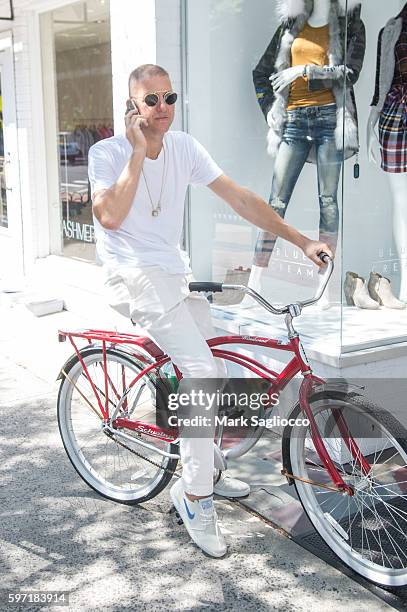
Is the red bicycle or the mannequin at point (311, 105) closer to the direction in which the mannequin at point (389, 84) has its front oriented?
the red bicycle

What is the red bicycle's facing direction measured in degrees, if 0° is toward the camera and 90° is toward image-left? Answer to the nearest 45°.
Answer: approximately 315°

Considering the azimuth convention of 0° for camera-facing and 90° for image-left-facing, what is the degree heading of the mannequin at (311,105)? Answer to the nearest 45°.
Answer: approximately 0°

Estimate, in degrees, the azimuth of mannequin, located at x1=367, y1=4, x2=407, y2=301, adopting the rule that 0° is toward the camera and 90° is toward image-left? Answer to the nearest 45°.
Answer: approximately 0°

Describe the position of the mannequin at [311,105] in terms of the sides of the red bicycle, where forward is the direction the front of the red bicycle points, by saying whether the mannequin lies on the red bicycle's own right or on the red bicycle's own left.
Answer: on the red bicycle's own left

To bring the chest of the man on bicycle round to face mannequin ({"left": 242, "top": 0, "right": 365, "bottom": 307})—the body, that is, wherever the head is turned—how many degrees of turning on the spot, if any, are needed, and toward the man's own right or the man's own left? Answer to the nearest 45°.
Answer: approximately 90° to the man's own left

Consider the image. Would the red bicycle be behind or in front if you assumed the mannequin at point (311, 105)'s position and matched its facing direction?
in front

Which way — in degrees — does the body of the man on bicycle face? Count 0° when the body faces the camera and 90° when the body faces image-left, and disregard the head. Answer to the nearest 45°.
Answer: approximately 315°

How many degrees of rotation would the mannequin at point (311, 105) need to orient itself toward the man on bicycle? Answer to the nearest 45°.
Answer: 0° — it already faces them

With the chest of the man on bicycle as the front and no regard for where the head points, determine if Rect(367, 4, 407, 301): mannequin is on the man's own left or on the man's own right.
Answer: on the man's own left
